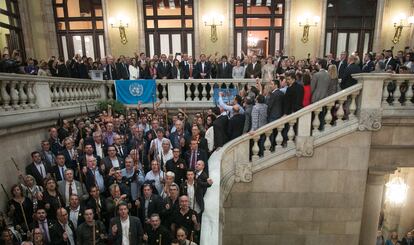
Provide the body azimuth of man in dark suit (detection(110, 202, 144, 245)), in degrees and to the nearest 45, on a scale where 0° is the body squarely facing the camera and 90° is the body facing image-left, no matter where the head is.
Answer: approximately 0°

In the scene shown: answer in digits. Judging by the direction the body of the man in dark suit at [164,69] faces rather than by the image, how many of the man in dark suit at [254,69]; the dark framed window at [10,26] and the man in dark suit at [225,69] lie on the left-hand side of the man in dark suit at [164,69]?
2

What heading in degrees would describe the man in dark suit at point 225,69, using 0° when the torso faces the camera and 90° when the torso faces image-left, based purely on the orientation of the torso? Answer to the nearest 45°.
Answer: approximately 0°
